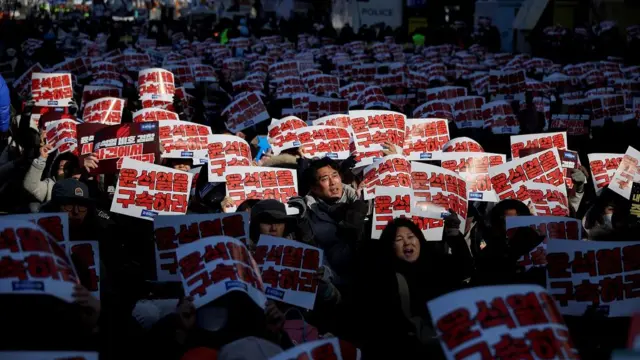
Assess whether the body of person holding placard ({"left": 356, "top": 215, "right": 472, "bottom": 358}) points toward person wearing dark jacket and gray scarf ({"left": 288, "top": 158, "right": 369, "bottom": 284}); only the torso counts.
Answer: no

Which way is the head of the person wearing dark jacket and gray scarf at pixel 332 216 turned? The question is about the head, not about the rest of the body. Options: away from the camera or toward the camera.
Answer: toward the camera

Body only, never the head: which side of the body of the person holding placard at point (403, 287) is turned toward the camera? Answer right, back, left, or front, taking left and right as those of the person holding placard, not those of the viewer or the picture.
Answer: front

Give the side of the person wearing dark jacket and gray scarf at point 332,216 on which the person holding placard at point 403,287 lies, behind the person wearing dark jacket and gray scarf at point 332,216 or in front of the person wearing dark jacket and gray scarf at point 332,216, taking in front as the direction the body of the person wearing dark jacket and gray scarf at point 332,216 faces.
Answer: in front

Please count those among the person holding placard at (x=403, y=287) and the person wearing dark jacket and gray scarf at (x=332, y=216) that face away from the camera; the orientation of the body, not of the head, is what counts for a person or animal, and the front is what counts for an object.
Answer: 0

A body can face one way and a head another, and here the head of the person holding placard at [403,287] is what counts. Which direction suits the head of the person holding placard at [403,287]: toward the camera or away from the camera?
toward the camera

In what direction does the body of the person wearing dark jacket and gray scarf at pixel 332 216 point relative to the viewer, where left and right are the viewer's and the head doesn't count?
facing the viewer and to the right of the viewer
